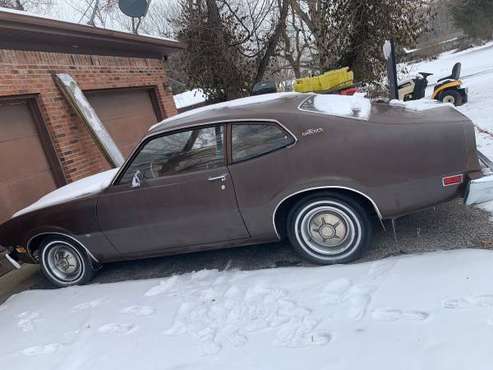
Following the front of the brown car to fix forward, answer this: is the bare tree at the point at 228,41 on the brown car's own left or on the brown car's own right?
on the brown car's own right

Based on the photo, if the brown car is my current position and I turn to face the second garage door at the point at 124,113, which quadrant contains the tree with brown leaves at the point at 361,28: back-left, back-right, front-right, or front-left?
front-right

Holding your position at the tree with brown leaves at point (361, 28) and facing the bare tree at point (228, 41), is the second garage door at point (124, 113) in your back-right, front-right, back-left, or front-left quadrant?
front-left

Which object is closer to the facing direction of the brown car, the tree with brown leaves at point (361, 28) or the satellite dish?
the satellite dish

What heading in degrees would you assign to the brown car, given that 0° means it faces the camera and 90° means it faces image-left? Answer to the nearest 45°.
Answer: approximately 135°

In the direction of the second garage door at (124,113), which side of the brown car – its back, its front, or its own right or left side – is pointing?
front

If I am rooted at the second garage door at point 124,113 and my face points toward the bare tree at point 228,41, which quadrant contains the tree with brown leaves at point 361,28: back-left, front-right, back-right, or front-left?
front-right

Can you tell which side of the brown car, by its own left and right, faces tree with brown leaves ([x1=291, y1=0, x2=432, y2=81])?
right

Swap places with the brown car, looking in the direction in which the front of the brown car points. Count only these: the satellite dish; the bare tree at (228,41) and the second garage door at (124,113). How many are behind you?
0

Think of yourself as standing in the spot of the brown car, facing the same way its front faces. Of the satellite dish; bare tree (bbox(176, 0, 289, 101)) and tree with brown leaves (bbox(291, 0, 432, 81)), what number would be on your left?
0

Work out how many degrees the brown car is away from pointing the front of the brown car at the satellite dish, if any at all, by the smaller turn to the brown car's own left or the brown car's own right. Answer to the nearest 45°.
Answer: approximately 45° to the brown car's own right
